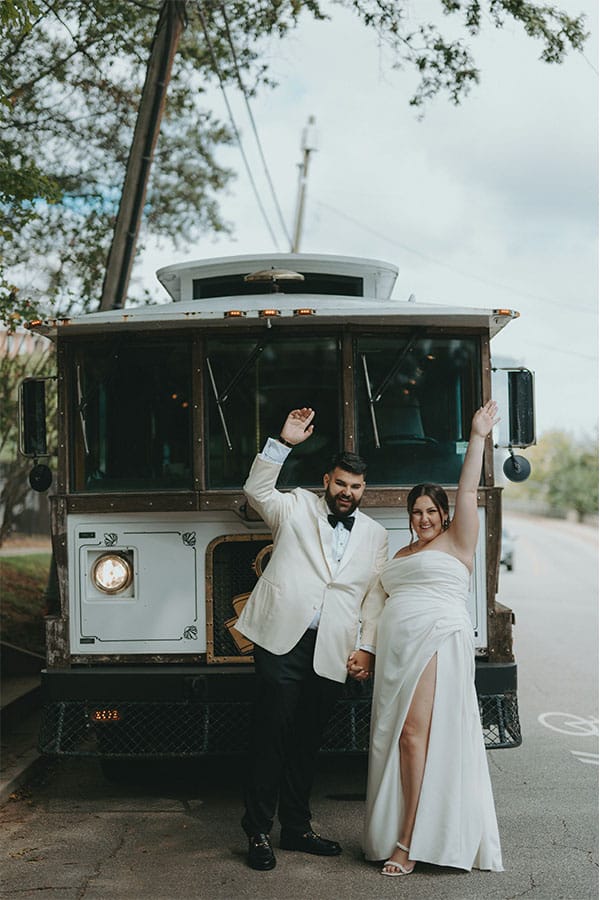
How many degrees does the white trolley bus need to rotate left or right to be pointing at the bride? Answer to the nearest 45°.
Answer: approximately 45° to its left

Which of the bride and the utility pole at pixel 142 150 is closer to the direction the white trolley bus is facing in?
the bride

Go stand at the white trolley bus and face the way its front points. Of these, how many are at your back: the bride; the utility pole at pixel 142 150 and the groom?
1

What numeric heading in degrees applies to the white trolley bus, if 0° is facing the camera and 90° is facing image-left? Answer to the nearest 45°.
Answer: approximately 0°

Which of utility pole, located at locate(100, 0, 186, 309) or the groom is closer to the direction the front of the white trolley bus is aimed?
the groom

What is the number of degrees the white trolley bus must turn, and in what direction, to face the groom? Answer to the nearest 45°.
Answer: approximately 45° to its left

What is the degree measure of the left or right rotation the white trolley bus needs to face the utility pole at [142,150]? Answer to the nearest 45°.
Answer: approximately 180°
